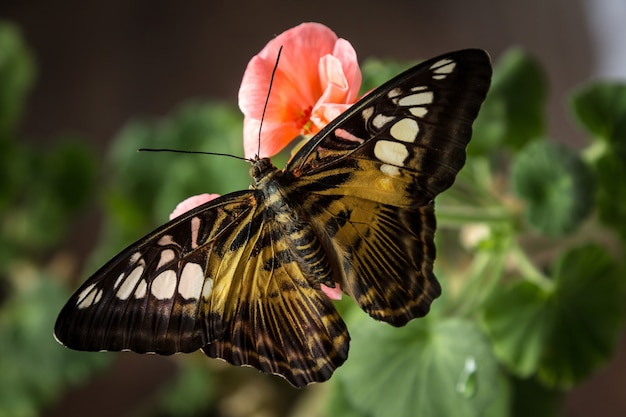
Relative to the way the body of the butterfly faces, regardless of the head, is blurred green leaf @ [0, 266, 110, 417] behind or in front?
in front

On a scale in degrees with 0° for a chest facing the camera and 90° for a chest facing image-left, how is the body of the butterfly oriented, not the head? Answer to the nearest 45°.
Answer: approximately 135°

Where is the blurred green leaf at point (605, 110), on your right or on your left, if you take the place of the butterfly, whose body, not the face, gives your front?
on your right
